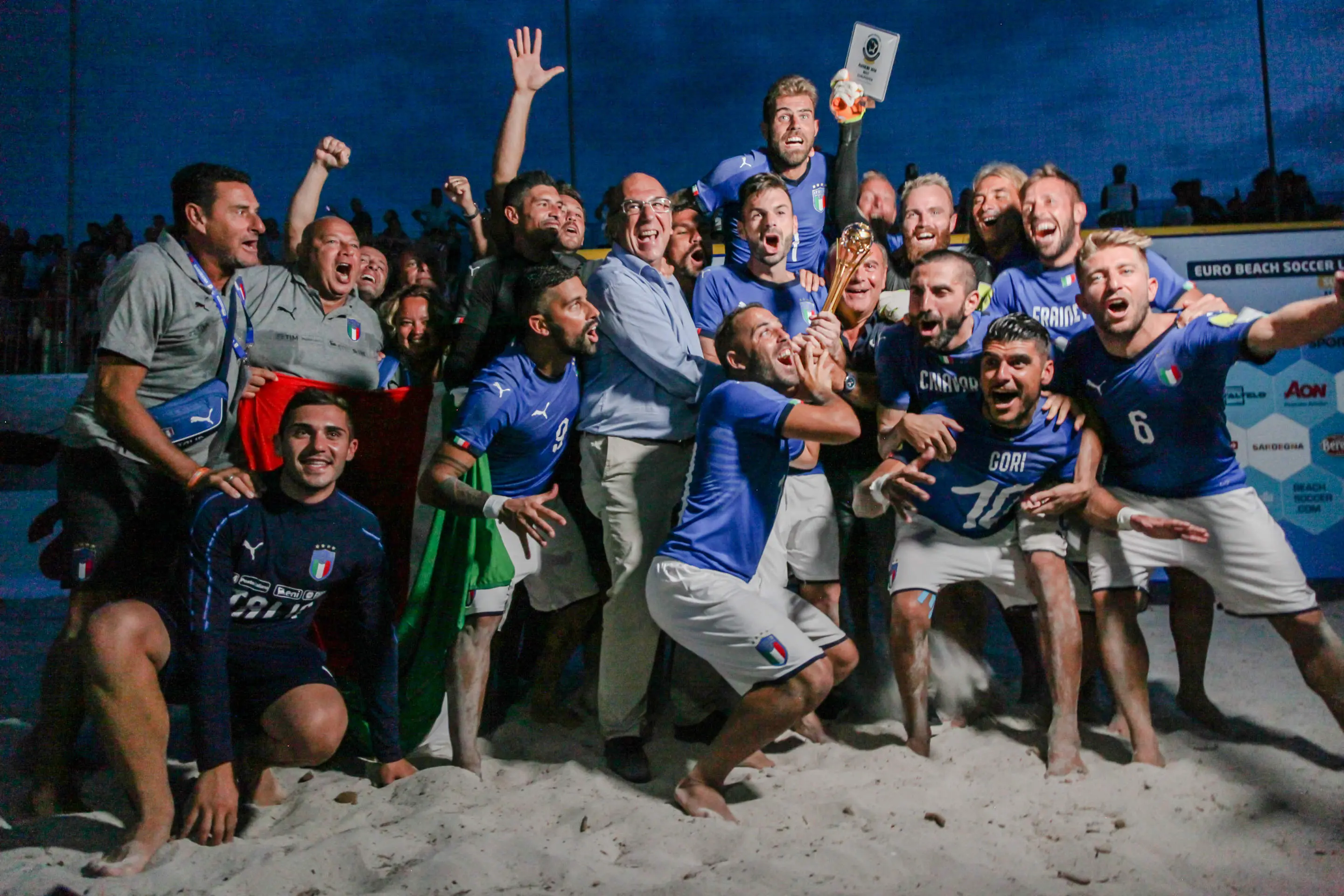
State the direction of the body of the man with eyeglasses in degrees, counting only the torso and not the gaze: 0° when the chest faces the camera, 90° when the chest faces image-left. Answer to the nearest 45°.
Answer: approximately 315°

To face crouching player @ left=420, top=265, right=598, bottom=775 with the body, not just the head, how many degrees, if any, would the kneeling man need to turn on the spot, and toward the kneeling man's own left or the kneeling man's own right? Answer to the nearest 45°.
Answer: approximately 90° to the kneeling man's own left

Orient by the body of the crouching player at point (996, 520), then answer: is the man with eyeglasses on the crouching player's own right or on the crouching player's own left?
on the crouching player's own right

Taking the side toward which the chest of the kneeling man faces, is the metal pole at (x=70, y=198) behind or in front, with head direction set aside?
behind

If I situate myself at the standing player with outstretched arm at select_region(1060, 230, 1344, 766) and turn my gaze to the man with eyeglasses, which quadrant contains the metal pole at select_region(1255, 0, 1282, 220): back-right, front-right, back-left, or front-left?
back-right

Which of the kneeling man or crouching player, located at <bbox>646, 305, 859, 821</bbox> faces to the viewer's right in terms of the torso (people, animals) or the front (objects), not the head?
the crouching player

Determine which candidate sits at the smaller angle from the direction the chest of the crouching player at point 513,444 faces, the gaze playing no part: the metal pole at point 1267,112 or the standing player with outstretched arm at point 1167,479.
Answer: the standing player with outstretched arm

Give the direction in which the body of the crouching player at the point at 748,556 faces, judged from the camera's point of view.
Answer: to the viewer's right

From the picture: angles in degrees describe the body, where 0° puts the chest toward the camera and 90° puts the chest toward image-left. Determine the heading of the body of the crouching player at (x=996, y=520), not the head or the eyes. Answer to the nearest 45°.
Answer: approximately 0°

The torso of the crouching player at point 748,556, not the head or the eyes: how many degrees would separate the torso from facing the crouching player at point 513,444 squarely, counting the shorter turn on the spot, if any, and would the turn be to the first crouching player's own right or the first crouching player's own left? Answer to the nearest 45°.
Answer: approximately 135° to the first crouching player's own left

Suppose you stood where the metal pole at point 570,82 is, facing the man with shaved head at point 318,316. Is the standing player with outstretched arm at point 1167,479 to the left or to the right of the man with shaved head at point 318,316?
left

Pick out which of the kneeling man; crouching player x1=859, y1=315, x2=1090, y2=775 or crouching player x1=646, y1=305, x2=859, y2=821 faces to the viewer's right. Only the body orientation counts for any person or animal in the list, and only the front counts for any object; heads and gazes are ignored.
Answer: crouching player x1=646, y1=305, x2=859, y2=821

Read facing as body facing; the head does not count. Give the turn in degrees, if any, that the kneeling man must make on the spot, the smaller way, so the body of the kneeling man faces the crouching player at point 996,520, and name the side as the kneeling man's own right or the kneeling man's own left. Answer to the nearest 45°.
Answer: approximately 90° to the kneeling man's own left

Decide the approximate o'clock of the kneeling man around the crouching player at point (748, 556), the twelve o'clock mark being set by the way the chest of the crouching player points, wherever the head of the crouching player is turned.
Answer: The kneeling man is roughly at 6 o'clock from the crouching player.
